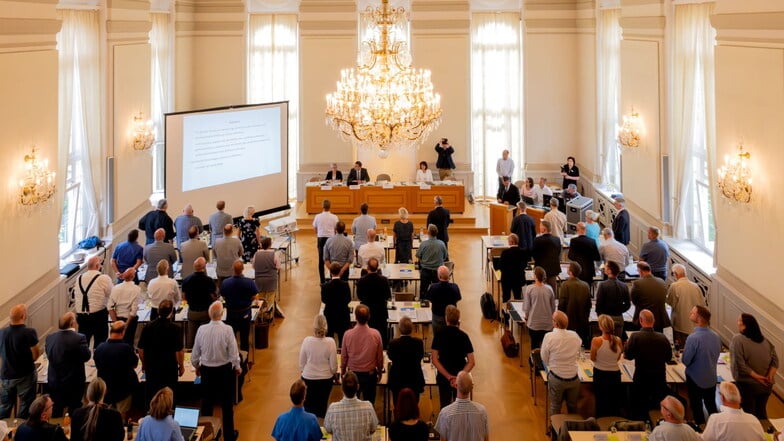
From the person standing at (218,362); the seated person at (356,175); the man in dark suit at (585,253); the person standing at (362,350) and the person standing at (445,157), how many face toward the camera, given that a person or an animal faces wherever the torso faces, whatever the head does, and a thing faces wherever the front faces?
2

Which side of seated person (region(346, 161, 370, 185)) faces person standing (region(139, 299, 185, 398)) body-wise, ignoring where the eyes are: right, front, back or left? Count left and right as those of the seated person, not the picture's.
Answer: front

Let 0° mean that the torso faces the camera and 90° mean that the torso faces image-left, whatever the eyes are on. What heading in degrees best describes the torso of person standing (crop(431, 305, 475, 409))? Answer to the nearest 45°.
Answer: approximately 180°

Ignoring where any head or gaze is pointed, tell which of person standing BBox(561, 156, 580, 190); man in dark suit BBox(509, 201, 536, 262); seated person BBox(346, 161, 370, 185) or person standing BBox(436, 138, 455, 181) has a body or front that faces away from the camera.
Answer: the man in dark suit

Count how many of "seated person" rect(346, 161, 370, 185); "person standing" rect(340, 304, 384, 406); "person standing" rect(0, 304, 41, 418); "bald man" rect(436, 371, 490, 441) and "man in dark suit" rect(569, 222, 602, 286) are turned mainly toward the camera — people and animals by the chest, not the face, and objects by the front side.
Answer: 1

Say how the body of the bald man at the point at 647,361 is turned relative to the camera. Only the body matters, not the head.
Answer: away from the camera

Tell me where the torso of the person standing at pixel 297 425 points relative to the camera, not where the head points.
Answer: away from the camera

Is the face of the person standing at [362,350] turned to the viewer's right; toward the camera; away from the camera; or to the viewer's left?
away from the camera

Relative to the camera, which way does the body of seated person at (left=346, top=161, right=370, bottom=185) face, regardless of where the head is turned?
toward the camera

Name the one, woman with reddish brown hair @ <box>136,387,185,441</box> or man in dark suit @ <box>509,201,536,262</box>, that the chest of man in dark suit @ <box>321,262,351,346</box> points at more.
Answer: the man in dark suit

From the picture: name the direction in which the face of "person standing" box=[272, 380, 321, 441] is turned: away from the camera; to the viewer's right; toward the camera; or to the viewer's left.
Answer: away from the camera

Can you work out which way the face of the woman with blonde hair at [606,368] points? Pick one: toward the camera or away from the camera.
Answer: away from the camera

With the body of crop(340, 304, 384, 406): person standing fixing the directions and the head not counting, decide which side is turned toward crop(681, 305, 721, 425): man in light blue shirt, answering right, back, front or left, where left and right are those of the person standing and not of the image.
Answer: right

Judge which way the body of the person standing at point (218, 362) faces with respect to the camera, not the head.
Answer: away from the camera

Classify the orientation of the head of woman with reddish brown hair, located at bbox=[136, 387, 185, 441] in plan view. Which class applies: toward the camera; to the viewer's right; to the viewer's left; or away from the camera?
away from the camera
